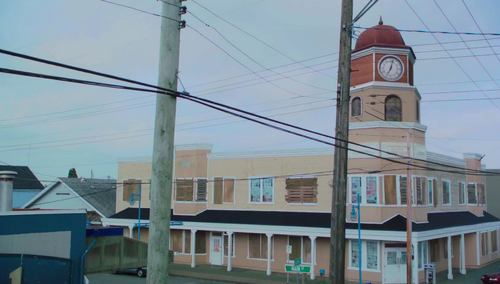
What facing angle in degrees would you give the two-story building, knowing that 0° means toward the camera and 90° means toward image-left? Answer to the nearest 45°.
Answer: approximately 0°

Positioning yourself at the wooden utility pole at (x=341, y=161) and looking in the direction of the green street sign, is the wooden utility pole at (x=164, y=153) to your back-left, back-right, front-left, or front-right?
back-left

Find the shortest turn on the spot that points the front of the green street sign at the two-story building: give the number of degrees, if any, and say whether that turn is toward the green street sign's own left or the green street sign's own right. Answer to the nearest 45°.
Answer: approximately 180°
